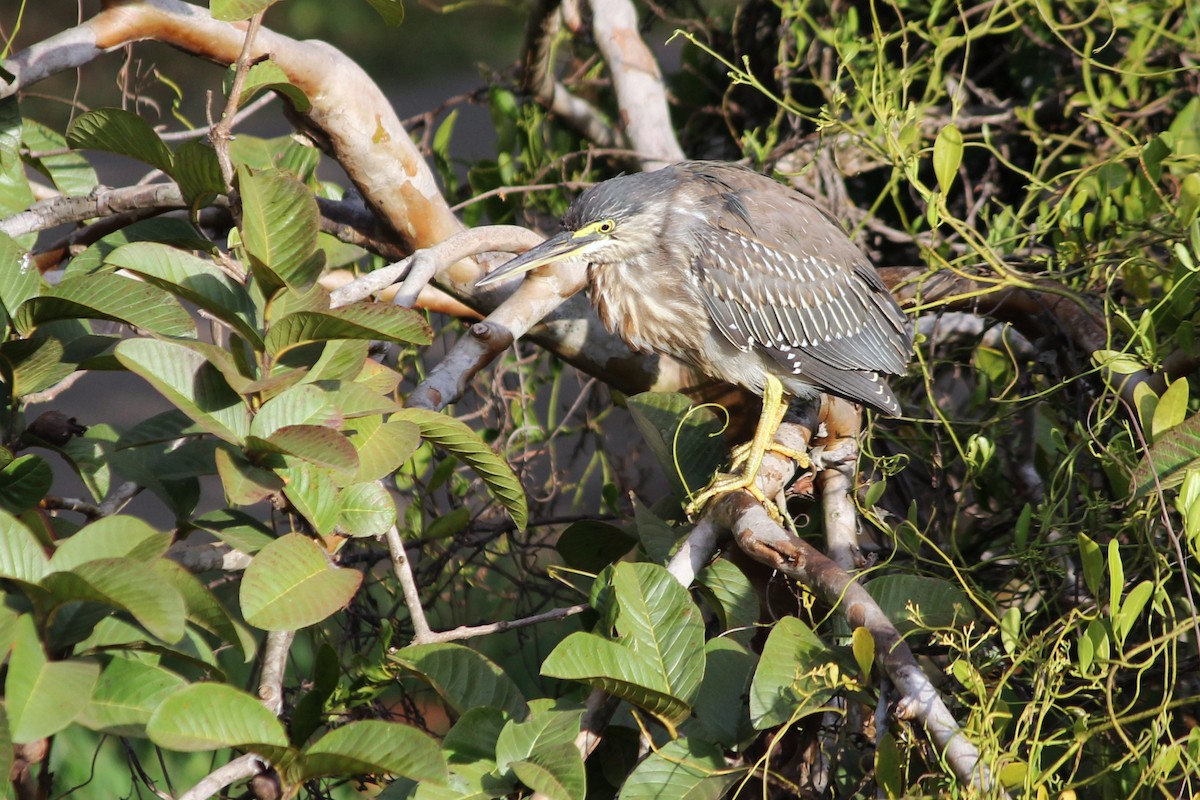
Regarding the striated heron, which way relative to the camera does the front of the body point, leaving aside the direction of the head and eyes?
to the viewer's left

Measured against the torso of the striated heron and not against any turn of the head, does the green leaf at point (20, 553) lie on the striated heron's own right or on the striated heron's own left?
on the striated heron's own left

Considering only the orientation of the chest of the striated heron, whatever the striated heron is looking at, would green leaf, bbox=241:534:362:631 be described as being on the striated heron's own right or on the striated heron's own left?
on the striated heron's own left

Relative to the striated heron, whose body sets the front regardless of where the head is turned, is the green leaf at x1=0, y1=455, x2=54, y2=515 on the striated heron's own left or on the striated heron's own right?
on the striated heron's own left

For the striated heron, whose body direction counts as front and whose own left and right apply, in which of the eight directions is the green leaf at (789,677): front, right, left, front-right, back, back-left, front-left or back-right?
left

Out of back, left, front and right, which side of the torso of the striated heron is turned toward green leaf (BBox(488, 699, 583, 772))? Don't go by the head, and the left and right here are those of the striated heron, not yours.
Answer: left

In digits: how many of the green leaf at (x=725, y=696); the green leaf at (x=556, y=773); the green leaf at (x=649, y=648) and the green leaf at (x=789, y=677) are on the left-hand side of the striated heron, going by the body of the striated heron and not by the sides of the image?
4
